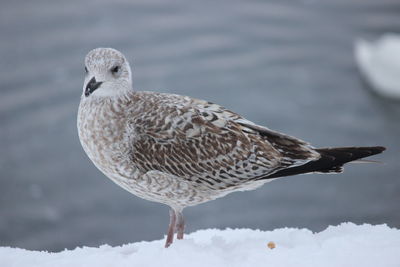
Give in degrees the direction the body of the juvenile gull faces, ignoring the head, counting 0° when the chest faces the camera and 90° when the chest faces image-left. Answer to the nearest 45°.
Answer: approximately 90°

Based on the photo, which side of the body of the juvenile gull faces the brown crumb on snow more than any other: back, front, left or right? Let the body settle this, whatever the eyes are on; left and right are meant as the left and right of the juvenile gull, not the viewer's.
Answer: back
